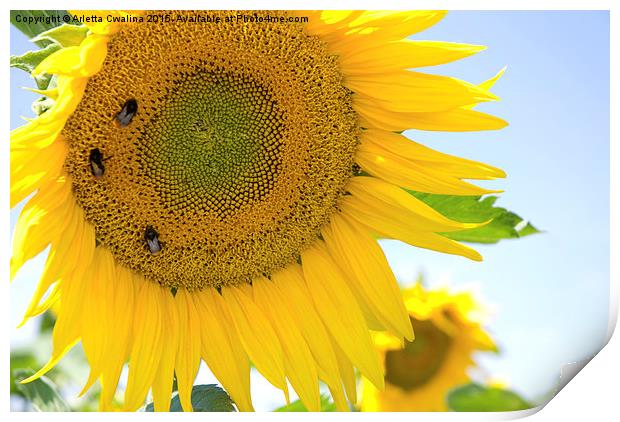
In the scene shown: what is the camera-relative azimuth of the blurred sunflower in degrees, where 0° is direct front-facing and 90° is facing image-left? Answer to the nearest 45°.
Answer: approximately 45°

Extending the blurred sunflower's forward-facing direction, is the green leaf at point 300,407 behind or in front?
in front

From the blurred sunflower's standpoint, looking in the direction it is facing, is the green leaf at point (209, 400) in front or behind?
in front

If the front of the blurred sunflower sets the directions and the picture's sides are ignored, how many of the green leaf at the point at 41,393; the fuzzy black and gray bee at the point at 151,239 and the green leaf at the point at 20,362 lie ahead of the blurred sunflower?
3

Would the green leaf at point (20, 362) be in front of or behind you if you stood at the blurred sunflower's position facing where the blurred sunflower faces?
in front

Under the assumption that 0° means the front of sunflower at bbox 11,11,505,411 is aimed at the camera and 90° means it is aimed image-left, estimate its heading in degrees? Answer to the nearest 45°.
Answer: approximately 0°

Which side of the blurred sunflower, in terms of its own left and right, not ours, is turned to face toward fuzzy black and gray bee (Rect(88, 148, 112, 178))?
front

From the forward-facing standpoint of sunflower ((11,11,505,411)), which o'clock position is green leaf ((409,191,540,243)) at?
The green leaf is roughly at 9 o'clock from the sunflower.
